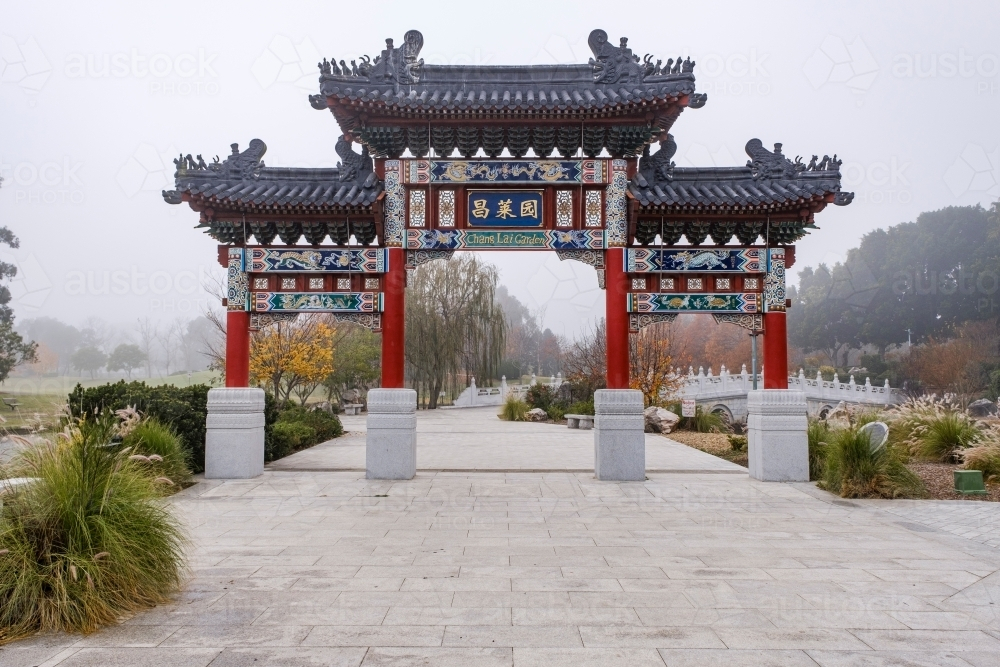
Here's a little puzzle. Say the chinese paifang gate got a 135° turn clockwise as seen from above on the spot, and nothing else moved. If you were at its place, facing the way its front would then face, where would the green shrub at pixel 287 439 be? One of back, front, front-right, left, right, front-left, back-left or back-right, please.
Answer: front

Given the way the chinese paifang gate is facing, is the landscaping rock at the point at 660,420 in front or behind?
behind

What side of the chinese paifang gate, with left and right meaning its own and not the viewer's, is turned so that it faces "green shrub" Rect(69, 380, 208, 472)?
right

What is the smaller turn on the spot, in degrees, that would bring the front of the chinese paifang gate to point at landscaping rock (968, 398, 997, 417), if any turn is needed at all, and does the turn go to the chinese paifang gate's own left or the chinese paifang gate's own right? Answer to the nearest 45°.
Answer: approximately 135° to the chinese paifang gate's own left

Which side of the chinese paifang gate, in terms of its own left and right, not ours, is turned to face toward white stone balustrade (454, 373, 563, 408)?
back

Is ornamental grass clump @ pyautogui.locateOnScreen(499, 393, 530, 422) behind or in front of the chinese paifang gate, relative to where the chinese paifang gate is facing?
behind

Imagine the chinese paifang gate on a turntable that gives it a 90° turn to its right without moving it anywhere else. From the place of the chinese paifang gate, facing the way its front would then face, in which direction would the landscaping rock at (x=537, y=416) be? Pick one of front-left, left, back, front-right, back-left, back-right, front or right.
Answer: right

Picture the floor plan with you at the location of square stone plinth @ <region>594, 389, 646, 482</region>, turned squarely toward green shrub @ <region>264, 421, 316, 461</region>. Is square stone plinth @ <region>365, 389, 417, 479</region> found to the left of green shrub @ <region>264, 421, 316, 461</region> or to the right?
left

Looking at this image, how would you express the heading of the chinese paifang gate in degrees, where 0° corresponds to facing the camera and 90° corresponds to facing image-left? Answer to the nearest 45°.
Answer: approximately 0°

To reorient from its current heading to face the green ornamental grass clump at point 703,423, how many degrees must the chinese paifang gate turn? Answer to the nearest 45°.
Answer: approximately 135° to its left

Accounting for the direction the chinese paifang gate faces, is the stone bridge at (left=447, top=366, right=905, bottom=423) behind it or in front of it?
behind

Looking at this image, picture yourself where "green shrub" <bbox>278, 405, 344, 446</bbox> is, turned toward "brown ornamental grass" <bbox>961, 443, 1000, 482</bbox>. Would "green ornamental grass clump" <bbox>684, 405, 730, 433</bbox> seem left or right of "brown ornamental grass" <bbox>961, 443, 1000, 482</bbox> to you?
left

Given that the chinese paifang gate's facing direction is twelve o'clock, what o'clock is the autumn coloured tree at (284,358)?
The autumn coloured tree is roughly at 5 o'clock from the chinese paifang gate.

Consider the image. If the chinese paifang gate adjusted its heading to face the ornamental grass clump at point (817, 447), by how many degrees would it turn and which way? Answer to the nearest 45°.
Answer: approximately 90° to its left
